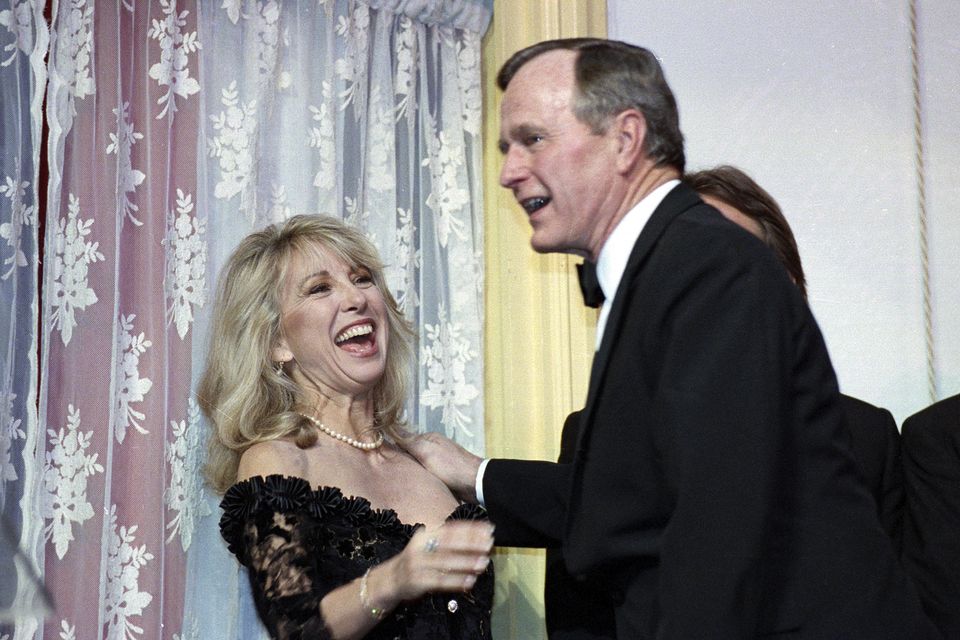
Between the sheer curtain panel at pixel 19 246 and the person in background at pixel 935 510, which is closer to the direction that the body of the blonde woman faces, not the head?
the person in background

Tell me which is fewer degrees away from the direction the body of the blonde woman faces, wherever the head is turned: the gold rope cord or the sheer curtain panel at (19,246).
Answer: the gold rope cord

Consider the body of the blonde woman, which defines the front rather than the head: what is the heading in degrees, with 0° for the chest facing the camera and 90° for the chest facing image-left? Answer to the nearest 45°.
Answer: approximately 315°

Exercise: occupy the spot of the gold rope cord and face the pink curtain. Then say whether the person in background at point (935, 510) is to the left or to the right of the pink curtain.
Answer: left

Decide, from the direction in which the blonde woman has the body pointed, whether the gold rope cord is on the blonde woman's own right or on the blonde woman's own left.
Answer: on the blonde woman's own left
